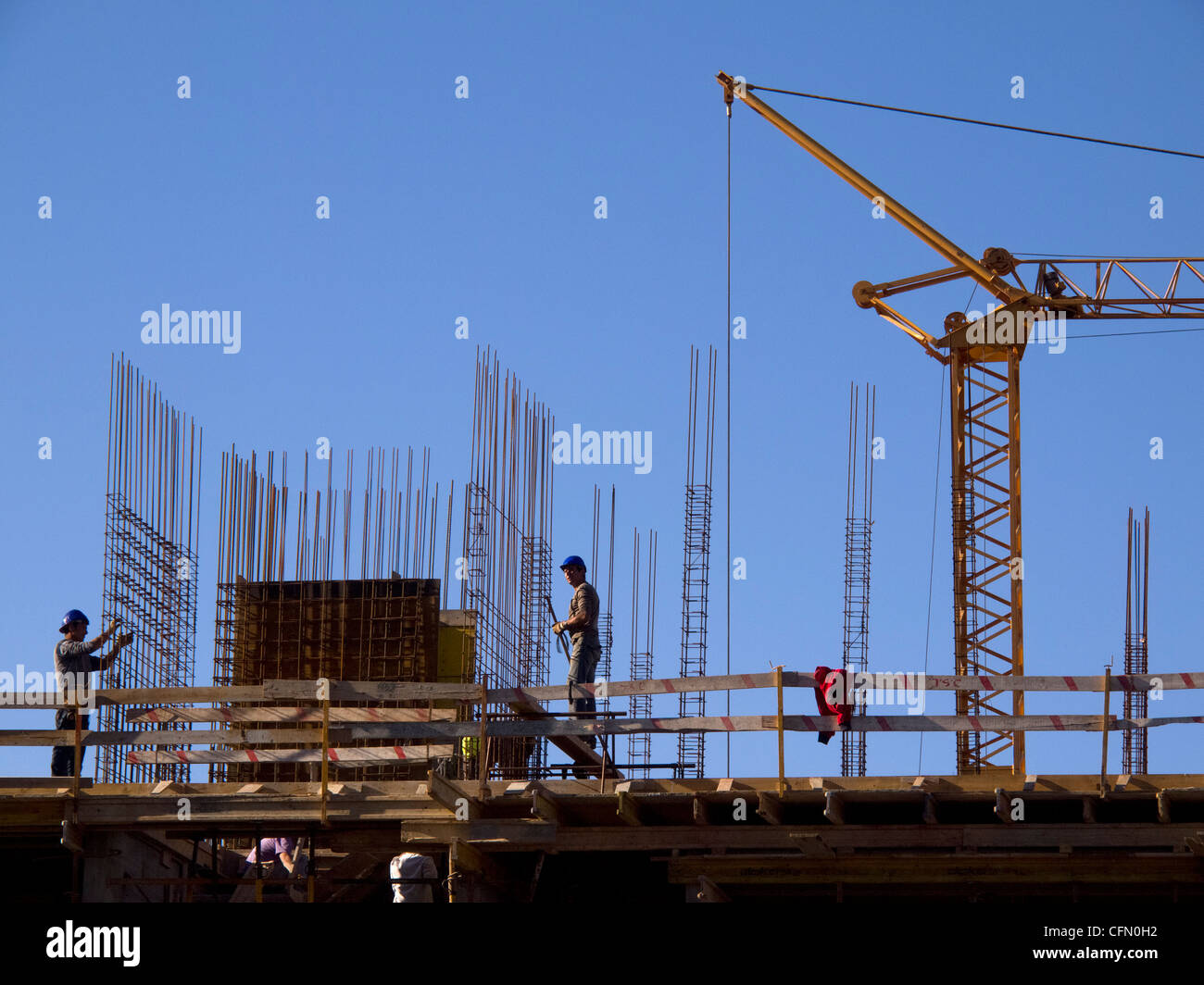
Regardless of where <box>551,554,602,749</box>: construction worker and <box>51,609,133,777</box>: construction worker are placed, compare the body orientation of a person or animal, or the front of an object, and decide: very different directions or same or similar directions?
very different directions

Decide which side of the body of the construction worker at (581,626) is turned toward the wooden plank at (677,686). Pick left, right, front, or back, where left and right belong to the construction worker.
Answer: left

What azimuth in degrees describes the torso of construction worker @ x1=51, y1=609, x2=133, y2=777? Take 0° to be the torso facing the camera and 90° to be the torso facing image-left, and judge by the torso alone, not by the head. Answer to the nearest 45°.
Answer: approximately 270°
